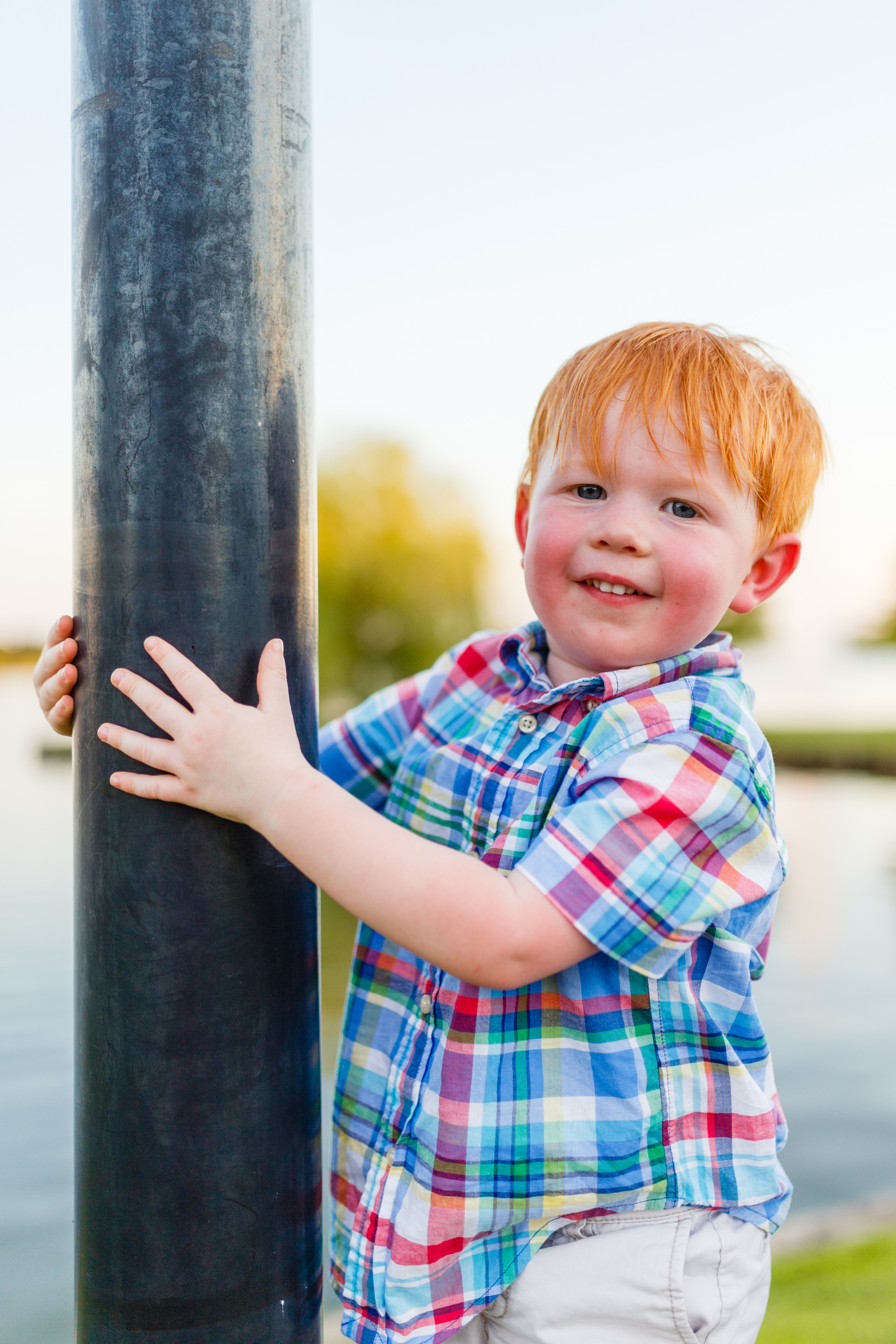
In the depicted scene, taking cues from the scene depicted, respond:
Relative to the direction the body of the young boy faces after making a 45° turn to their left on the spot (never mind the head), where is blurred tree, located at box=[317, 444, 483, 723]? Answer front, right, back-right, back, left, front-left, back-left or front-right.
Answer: back

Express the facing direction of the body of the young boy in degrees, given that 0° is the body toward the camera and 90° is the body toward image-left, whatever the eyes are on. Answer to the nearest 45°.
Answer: approximately 45°
